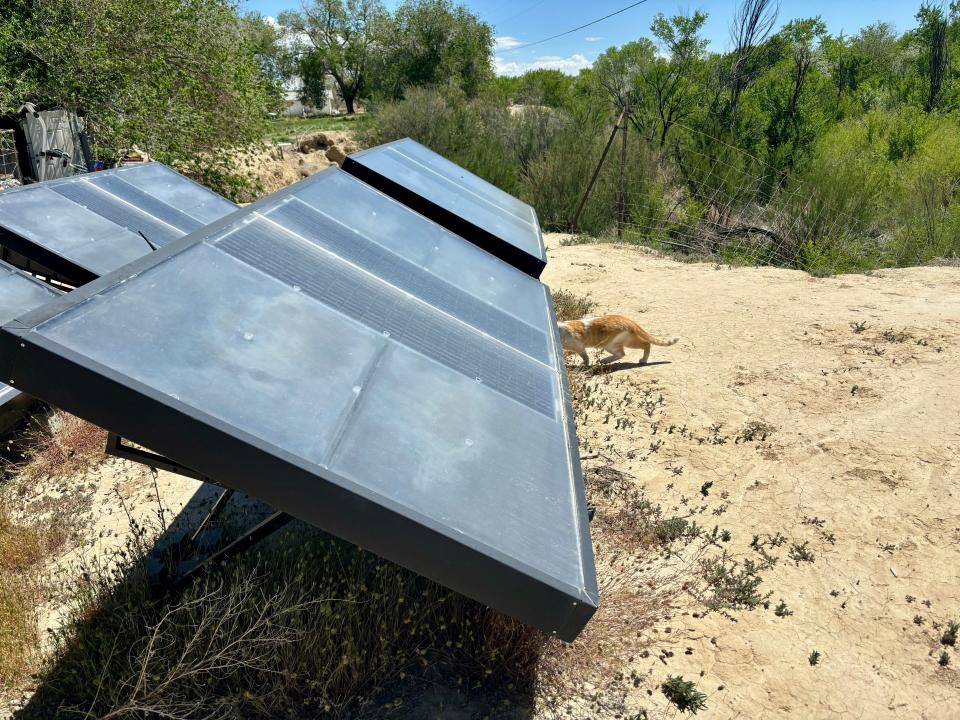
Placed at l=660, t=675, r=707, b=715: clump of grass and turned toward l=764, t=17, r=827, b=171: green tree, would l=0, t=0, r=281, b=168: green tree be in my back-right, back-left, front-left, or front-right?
front-left

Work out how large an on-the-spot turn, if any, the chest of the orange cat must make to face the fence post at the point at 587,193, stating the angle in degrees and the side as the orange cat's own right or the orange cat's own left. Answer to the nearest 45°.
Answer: approximately 90° to the orange cat's own right

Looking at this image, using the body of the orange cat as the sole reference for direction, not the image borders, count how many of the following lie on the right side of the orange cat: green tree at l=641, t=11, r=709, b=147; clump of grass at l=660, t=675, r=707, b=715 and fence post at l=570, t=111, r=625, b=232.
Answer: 2

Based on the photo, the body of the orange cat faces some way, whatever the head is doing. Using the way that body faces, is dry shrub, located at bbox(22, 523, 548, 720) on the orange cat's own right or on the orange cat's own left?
on the orange cat's own left

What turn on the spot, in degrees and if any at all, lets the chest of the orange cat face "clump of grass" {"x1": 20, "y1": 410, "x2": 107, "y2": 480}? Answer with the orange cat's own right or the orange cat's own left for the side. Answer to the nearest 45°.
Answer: approximately 45° to the orange cat's own left

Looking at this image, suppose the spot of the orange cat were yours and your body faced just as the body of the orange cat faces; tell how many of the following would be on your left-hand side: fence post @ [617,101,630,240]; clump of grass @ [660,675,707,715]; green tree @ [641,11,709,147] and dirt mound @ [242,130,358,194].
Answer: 1

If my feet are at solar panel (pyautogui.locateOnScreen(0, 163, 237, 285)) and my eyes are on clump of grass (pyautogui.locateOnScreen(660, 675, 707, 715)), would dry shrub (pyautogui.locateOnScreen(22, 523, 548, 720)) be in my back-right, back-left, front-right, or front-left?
front-right

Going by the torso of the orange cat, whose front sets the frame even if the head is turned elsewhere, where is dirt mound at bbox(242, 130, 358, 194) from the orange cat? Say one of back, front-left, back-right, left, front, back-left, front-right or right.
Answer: front-right

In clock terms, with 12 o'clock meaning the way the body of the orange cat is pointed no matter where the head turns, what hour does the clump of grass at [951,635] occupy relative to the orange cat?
The clump of grass is roughly at 8 o'clock from the orange cat.

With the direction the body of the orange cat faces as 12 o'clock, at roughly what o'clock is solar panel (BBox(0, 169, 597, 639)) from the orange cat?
The solar panel is roughly at 9 o'clock from the orange cat.

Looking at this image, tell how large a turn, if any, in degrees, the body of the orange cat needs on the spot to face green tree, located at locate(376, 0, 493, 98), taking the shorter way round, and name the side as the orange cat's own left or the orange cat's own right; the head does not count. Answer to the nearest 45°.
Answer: approximately 90° to the orange cat's own right

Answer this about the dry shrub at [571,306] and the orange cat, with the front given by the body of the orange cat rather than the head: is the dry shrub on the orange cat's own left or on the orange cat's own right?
on the orange cat's own right

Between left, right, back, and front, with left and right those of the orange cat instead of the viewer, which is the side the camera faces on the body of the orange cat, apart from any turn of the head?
left

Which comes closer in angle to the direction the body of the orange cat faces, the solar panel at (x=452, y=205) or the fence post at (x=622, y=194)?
the solar panel

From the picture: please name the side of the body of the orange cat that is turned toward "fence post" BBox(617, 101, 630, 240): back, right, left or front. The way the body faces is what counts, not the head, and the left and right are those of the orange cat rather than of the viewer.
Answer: right
